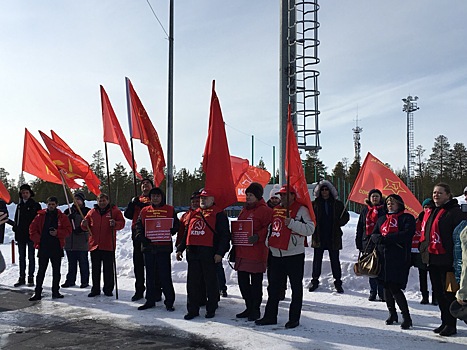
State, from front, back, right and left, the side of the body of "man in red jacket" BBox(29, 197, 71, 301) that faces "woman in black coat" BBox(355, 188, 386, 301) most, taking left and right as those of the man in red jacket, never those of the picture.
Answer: left

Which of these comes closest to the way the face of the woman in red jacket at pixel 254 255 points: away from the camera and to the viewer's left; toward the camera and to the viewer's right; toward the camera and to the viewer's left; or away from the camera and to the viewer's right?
toward the camera and to the viewer's left

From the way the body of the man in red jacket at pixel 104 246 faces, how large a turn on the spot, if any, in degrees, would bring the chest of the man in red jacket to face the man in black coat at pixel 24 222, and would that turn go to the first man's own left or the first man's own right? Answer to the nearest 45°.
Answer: approximately 135° to the first man's own right

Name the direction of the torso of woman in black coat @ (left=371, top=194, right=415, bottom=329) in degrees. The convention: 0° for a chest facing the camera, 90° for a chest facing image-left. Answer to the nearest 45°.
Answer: approximately 45°

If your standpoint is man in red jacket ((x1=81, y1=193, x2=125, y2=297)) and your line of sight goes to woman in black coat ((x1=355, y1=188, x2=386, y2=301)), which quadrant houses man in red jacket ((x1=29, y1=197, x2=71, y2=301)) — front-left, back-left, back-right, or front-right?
back-right

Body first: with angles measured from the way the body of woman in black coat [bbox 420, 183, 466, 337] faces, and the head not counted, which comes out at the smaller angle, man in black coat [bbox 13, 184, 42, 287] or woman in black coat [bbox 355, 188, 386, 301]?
the man in black coat

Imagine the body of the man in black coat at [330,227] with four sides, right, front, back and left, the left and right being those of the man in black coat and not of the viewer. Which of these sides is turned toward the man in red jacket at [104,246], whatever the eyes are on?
right
